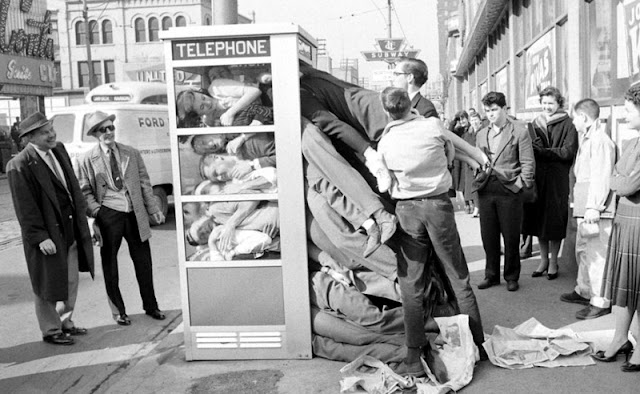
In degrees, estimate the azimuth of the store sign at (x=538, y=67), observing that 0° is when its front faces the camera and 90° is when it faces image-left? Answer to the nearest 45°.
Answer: approximately 45°

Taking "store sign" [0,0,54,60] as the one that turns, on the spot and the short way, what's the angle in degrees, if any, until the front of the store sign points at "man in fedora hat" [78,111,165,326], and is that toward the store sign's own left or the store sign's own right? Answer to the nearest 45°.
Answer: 0° — it already faces them

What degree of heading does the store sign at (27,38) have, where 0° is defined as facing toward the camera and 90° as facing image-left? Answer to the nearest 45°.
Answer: approximately 0°
